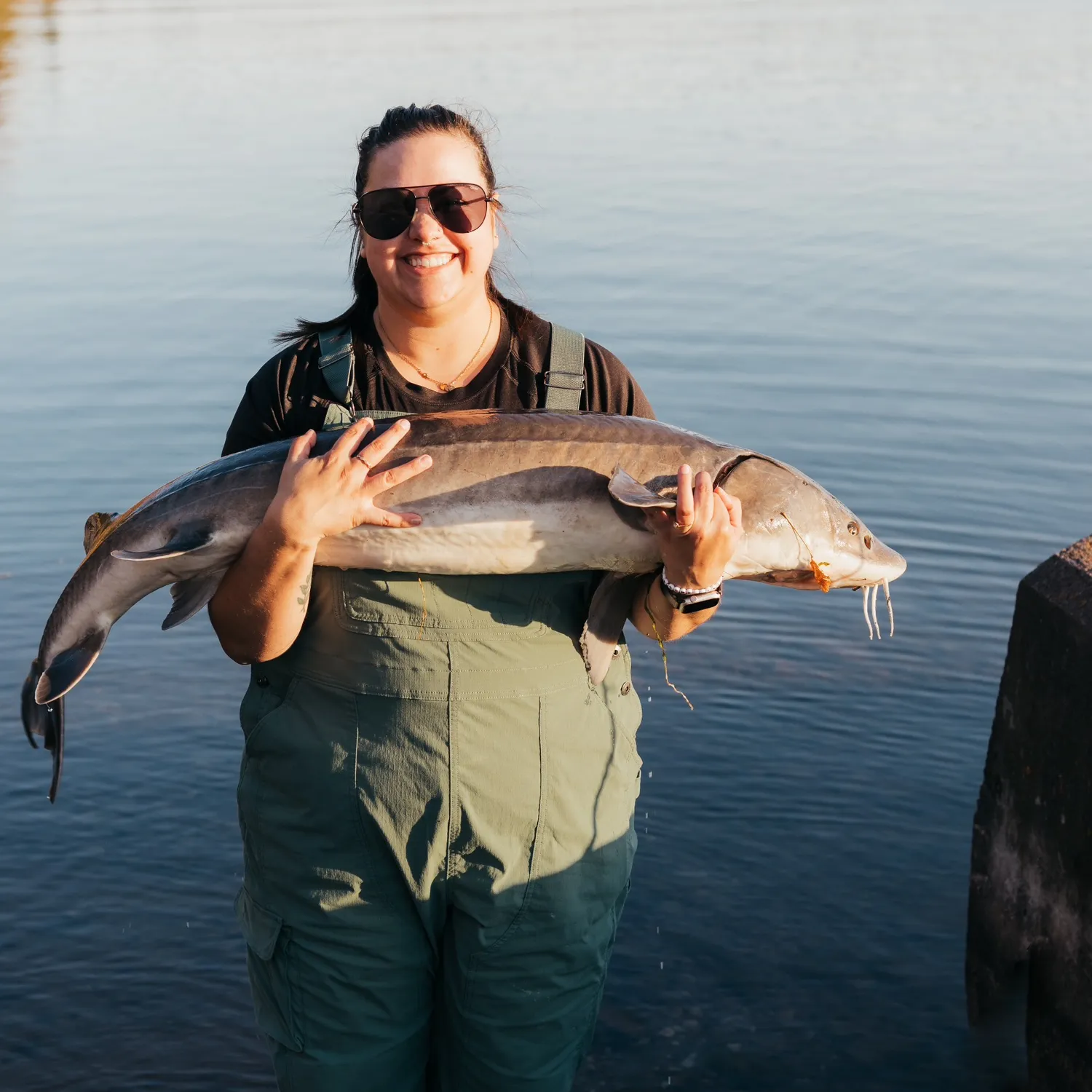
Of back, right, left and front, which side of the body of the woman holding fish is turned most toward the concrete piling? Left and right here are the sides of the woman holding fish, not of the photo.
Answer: left

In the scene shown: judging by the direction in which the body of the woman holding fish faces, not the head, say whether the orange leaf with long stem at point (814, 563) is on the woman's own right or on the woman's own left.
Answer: on the woman's own left

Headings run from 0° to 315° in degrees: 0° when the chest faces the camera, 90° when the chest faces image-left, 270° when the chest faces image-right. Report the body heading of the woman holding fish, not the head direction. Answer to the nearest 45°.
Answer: approximately 0°
